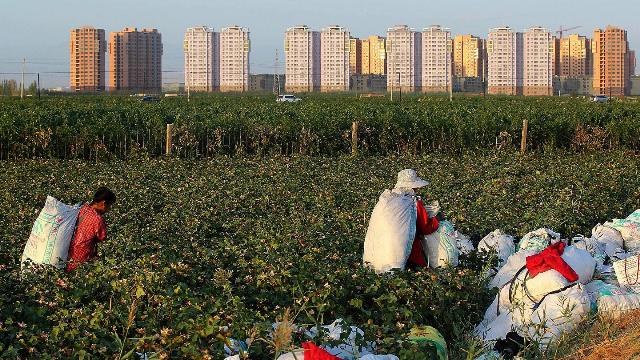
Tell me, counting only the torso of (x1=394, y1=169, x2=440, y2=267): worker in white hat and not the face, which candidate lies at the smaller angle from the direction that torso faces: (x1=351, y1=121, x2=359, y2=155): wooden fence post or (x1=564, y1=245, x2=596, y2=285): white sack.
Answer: the white sack

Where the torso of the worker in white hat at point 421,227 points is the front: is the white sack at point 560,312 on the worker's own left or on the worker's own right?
on the worker's own right

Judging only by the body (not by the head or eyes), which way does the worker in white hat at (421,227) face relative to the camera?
to the viewer's right

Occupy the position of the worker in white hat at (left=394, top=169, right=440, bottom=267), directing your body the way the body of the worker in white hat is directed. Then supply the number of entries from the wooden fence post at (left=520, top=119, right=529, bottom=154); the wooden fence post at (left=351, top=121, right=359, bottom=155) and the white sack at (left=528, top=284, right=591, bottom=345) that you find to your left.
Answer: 2

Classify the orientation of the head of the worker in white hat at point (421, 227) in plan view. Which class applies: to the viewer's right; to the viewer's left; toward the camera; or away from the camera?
to the viewer's right

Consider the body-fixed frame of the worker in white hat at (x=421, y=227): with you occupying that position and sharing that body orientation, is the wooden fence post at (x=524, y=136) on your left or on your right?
on your left

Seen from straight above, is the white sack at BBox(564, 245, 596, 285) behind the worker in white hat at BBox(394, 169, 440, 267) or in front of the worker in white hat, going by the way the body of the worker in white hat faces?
in front
